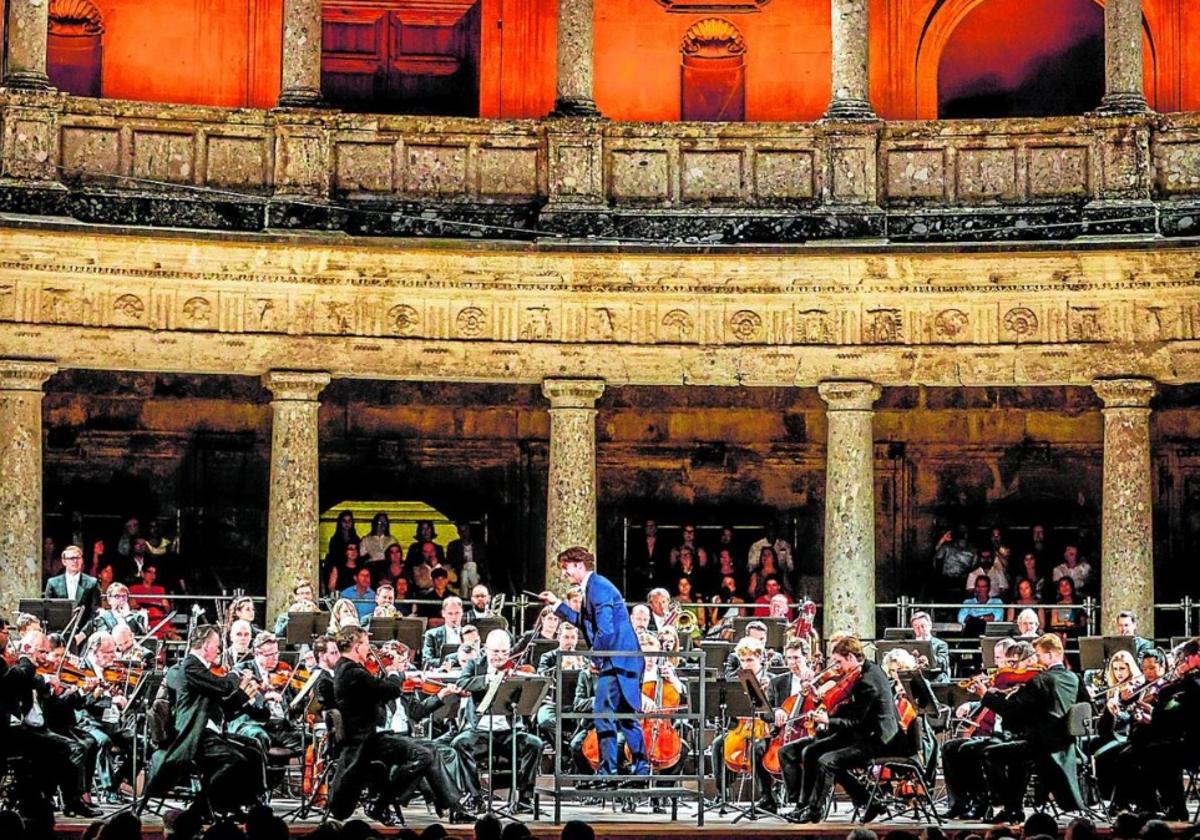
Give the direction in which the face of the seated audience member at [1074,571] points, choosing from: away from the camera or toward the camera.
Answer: toward the camera

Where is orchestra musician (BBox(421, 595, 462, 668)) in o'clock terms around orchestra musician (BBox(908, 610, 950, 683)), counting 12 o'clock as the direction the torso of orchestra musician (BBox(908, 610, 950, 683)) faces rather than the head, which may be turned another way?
orchestra musician (BBox(421, 595, 462, 668)) is roughly at 1 o'clock from orchestra musician (BBox(908, 610, 950, 683)).

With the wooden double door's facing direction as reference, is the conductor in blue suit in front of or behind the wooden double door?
in front

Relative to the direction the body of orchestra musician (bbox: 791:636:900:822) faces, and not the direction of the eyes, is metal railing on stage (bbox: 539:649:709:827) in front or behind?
in front

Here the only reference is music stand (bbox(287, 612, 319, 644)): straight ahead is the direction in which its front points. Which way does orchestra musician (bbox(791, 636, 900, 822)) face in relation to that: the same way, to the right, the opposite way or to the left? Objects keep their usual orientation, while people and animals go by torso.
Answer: to the left

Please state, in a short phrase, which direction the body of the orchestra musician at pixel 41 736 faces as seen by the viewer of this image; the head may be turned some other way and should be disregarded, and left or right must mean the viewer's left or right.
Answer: facing to the right of the viewer

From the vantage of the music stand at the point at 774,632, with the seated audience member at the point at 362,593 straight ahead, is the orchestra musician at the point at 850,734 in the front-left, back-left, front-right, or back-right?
back-left

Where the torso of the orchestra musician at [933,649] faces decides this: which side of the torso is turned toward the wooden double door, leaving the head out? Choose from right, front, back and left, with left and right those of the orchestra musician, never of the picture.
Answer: right

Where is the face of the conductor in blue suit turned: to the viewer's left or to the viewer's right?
to the viewer's left

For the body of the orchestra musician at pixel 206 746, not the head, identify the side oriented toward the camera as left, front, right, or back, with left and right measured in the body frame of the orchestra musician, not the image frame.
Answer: right

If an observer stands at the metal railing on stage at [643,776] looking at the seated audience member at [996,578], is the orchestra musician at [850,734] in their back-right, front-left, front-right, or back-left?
front-right

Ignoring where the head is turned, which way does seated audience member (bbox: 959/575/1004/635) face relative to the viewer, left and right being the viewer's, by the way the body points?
facing the viewer

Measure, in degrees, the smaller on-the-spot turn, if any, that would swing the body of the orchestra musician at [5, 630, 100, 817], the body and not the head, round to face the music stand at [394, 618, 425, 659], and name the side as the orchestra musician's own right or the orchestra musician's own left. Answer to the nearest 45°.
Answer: approximately 45° to the orchestra musician's own left

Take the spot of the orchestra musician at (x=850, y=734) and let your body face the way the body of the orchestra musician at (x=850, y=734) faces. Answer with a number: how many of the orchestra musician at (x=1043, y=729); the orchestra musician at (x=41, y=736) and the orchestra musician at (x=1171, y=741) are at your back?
2

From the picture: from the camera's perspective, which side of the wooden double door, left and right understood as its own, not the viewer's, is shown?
front

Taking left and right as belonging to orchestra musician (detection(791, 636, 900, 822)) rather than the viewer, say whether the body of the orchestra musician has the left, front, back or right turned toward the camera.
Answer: left

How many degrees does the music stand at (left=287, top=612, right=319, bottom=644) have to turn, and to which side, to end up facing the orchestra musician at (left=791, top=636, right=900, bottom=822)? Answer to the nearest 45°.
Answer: approximately 135° to its right

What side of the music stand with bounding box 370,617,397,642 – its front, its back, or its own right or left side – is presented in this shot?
back

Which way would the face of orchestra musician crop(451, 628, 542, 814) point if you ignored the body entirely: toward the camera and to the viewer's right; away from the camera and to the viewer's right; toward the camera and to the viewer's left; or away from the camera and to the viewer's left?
toward the camera and to the viewer's right

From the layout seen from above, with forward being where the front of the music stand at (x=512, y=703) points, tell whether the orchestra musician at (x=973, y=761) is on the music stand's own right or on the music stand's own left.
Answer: on the music stand's own right
